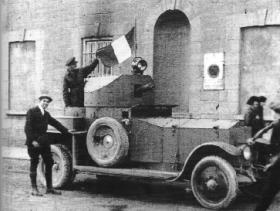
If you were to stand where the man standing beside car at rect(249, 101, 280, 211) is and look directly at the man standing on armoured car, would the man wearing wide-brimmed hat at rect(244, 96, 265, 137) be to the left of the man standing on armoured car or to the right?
right

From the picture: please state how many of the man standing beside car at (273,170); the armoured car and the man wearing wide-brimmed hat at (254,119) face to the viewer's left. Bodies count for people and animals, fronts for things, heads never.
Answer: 1

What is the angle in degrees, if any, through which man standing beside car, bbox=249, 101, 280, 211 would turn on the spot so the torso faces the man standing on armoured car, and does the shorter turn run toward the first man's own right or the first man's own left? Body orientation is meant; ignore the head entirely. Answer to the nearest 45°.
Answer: approximately 45° to the first man's own right

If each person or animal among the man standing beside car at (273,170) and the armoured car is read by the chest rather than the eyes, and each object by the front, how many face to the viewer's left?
1

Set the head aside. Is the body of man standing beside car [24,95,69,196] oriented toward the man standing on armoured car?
no

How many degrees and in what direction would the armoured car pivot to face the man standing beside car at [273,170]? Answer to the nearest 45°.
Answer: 0° — it already faces them

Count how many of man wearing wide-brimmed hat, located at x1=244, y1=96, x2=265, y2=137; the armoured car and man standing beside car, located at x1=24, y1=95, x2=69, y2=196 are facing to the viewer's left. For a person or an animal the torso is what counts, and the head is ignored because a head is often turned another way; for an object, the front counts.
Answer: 0

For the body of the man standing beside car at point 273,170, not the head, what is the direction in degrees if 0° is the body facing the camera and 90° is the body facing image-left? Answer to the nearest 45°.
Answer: approximately 90°

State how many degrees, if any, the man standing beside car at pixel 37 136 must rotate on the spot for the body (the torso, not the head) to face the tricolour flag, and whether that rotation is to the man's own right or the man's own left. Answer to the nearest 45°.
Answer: approximately 90° to the man's own left

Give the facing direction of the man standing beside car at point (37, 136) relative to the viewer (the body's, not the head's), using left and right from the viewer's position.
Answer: facing the viewer and to the right of the viewer

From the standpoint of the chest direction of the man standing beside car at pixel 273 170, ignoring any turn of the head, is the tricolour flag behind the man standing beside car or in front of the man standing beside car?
in front

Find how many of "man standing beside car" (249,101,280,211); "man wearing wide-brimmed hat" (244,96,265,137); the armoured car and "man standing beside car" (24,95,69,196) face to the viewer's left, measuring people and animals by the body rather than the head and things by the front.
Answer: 1
